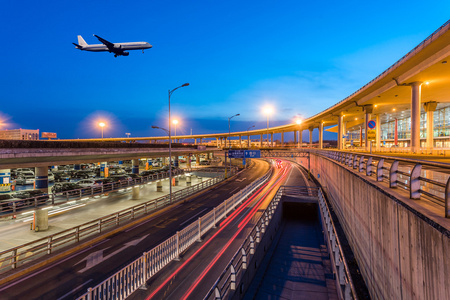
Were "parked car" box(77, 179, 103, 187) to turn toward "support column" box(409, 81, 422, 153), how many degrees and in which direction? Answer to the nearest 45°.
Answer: approximately 135° to its left

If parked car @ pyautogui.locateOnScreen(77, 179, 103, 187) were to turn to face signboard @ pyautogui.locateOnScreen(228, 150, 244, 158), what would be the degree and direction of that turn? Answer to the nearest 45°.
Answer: approximately 180°

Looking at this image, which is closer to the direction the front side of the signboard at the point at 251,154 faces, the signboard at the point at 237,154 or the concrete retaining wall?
the concrete retaining wall

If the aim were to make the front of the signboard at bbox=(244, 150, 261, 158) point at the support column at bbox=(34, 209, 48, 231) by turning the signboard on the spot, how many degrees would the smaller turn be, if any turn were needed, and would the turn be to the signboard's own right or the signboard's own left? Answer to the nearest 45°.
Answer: approximately 45° to the signboard's own right

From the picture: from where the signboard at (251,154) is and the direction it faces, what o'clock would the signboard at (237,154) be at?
the signboard at (237,154) is roughly at 3 o'clock from the signboard at (251,154).

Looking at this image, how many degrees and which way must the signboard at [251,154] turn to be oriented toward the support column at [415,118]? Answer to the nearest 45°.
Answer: approximately 45° to its left

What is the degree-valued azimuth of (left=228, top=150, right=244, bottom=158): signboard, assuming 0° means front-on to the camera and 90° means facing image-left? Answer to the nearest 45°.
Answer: approximately 0°

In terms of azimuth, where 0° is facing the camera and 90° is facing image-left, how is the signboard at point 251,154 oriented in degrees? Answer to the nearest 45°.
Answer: approximately 0°

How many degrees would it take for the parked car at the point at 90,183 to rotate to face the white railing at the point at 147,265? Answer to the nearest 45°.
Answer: approximately 90° to its left

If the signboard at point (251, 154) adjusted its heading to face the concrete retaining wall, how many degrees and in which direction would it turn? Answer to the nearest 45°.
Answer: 0° — it already faces it
